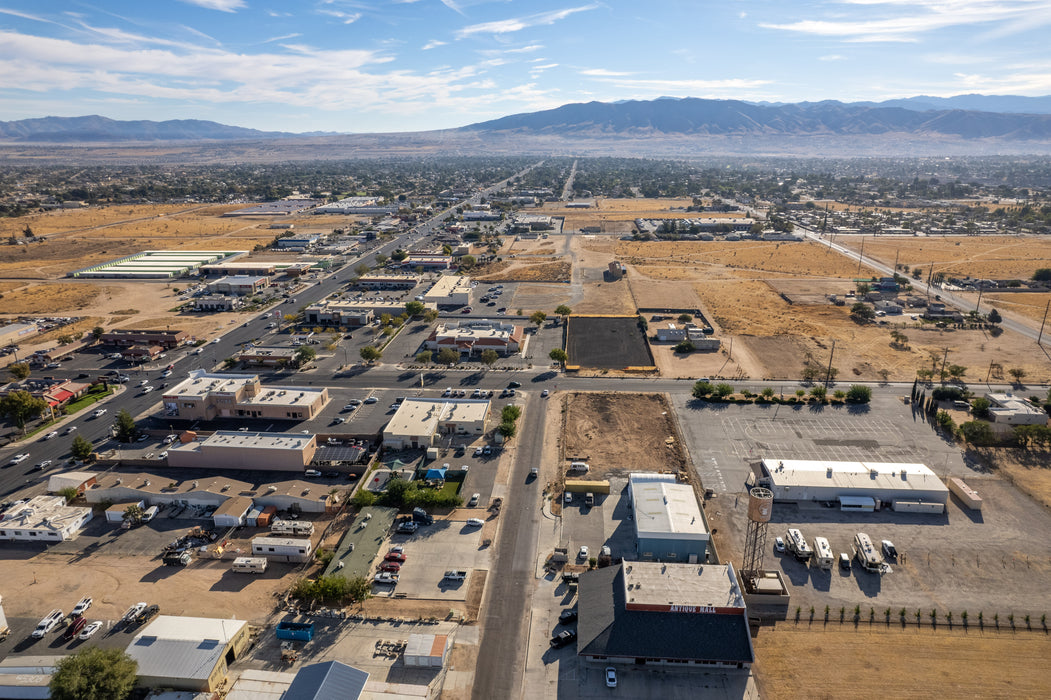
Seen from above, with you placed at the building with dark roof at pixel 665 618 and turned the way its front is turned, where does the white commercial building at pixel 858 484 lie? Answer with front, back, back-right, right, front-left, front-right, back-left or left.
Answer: back-left

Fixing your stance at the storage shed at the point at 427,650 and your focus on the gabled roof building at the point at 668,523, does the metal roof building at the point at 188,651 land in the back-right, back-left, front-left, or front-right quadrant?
back-left

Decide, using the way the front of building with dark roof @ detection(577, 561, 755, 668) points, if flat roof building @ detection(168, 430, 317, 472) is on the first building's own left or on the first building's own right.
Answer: on the first building's own right

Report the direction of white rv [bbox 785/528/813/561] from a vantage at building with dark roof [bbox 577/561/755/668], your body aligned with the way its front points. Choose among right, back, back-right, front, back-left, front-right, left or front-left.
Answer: back-left

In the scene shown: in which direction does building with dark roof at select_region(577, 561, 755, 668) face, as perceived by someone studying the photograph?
facing the viewer

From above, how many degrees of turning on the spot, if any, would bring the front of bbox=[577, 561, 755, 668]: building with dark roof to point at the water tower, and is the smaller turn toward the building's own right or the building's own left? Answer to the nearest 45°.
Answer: approximately 135° to the building's own left

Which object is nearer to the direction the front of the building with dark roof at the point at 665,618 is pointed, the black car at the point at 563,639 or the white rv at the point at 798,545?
the black car

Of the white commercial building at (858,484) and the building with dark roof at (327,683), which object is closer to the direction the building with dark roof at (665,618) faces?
the building with dark roof

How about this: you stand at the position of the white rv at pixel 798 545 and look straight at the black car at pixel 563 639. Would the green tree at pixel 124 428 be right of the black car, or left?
right

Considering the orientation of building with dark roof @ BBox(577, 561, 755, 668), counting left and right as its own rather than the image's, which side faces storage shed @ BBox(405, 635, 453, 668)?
right

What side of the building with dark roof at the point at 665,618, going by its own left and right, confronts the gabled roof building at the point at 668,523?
back

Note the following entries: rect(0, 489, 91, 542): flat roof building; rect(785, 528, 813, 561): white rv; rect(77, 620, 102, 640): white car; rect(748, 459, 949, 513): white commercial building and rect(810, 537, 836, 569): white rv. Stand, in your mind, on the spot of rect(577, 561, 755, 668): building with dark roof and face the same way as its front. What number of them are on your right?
2

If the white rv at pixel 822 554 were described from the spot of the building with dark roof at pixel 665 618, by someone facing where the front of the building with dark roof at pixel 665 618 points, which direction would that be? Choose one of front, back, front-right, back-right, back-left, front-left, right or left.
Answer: back-left

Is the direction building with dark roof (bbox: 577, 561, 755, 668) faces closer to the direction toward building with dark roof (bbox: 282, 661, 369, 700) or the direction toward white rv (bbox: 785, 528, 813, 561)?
the building with dark roof
